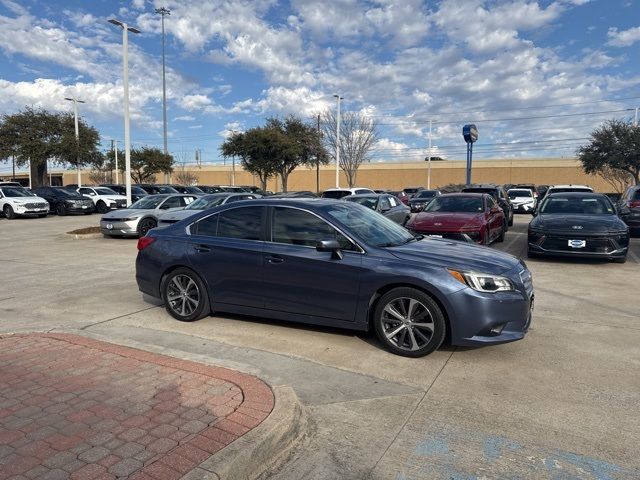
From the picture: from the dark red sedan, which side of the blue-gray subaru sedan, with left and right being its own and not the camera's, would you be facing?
left

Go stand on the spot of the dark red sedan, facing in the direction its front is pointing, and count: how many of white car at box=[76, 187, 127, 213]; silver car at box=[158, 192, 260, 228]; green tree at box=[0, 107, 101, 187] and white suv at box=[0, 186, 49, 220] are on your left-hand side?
0

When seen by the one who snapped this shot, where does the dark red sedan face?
facing the viewer and to the left of the viewer

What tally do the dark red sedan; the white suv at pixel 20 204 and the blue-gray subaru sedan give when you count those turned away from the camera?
0

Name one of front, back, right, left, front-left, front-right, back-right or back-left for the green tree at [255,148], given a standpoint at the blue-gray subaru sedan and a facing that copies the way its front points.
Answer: back-left

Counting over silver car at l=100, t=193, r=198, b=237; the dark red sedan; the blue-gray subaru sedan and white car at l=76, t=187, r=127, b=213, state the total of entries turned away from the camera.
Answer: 0

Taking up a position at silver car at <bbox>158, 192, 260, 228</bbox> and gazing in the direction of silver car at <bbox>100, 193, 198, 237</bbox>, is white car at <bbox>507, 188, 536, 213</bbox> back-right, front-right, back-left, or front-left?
back-right

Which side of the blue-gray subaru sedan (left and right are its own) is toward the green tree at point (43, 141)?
back

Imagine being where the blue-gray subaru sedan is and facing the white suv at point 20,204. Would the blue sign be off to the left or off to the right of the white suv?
right

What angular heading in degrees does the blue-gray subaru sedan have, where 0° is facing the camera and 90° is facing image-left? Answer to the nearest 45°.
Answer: approximately 315°

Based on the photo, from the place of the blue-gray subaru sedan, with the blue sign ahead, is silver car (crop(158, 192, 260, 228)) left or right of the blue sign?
left

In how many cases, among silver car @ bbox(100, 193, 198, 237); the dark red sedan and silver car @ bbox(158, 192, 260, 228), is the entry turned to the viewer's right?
0

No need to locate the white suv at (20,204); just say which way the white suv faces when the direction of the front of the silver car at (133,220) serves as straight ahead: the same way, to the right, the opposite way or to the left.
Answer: to the left

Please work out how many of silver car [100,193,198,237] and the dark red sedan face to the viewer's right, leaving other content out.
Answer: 0

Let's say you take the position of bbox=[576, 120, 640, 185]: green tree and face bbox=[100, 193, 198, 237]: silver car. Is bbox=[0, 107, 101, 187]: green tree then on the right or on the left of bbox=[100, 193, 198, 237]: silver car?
right

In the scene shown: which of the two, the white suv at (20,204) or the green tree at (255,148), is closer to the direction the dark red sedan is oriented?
the white suv

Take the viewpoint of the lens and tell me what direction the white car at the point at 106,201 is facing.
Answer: facing the viewer and to the right of the viewer
